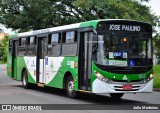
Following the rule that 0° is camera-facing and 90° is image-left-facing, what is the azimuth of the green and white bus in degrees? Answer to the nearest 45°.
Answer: approximately 315°

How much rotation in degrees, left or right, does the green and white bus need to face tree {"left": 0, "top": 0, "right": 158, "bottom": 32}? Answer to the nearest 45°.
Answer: approximately 135° to its left
